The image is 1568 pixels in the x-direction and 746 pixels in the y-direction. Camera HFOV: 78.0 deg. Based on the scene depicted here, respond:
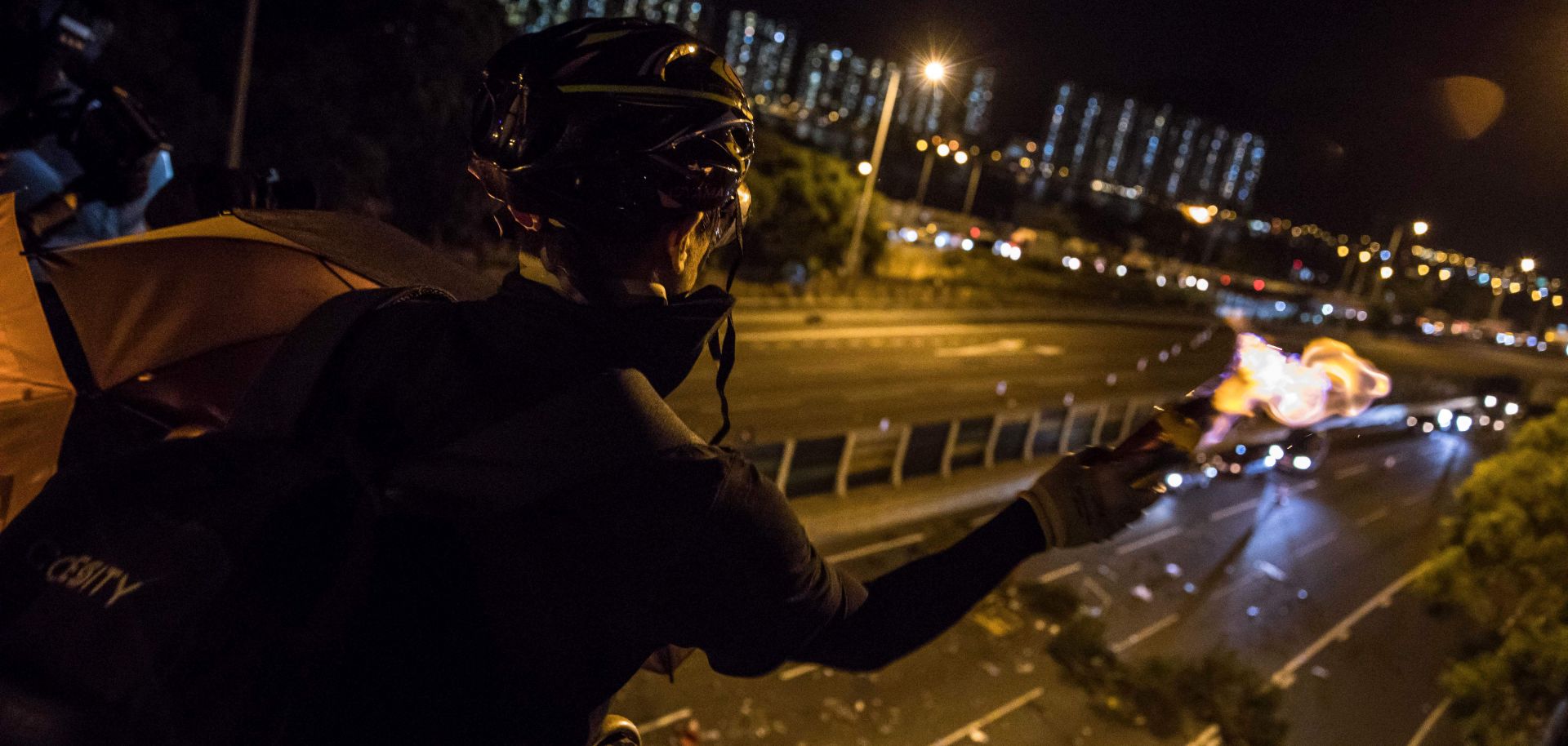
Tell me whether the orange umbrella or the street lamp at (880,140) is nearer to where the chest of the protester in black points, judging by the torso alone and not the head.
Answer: the street lamp

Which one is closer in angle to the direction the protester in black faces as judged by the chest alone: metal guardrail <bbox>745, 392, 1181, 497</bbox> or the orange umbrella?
the metal guardrail

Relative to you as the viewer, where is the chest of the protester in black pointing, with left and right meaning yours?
facing away from the viewer and to the right of the viewer

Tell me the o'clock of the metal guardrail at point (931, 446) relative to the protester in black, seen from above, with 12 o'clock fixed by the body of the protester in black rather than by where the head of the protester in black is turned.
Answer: The metal guardrail is roughly at 11 o'clock from the protester in black.

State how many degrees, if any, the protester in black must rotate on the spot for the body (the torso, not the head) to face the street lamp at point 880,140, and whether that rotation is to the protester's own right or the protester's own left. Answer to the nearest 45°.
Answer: approximately 45° to the protester's own left

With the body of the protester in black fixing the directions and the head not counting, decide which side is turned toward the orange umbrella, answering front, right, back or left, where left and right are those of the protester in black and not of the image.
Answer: left
